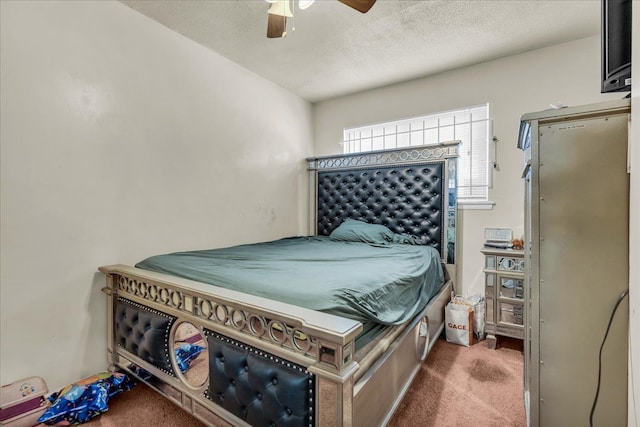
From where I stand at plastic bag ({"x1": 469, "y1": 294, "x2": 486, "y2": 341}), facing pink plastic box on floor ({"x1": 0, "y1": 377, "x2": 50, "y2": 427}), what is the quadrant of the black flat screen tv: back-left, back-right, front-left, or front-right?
front-left

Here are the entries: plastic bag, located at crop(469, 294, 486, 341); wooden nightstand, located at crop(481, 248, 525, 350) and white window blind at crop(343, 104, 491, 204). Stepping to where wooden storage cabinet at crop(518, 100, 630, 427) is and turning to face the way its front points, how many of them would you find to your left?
0

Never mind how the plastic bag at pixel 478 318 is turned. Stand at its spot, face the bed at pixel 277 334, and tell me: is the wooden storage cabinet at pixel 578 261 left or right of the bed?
left

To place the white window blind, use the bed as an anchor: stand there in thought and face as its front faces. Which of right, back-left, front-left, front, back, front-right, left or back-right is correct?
back

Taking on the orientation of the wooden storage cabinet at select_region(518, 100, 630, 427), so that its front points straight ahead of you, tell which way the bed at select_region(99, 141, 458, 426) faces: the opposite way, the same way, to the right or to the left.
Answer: to the left

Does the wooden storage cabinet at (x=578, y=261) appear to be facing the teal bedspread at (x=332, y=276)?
yes

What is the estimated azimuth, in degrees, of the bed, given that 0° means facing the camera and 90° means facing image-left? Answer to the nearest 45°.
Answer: approximately 45°

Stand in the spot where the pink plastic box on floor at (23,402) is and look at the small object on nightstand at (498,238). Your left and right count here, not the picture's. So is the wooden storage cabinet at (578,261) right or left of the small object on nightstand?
right

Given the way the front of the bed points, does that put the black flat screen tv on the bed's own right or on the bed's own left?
on the bed's own left

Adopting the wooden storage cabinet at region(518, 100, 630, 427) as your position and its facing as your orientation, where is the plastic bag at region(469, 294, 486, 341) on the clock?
The plastic bag is roughly at 2 o'clock from the wooden storage cabinet.

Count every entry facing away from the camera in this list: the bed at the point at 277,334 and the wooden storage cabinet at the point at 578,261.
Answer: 0

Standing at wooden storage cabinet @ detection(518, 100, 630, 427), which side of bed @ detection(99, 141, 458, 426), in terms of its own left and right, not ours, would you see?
left

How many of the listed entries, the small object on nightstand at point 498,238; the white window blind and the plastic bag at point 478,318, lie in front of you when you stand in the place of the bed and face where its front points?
0

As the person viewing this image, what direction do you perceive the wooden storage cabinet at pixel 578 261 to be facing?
facing to the left of the viewer
